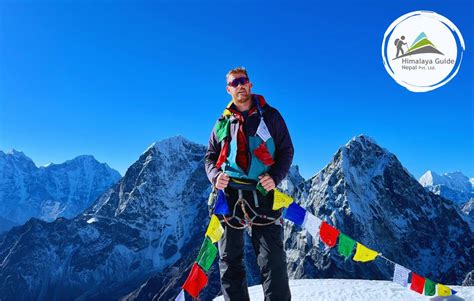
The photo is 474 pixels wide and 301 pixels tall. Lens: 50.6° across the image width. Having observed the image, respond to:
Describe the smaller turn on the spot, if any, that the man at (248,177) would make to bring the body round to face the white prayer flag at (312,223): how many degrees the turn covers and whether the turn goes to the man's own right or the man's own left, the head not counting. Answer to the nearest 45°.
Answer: approximately 135° to the man's own left

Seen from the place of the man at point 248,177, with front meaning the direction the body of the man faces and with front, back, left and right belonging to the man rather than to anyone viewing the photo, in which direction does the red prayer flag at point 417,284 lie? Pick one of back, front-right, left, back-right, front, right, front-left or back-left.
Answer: back-left

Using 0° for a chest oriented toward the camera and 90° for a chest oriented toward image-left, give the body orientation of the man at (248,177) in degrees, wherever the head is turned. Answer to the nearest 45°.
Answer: approximately 0°

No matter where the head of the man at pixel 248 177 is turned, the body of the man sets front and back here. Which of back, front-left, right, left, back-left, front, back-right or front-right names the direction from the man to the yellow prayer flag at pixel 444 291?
back-left

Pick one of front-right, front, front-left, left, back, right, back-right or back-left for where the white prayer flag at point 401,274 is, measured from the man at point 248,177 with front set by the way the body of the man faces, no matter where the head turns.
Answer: back-left

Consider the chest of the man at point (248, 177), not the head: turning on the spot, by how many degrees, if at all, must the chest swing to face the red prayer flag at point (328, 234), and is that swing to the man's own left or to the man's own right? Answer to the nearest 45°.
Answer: approximately 135° to the man's own left

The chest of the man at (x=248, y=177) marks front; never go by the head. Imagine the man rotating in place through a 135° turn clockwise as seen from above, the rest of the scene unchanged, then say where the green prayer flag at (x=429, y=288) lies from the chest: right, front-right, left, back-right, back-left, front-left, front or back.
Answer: right
